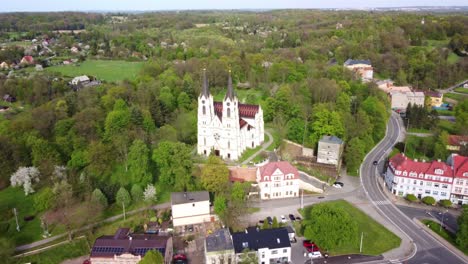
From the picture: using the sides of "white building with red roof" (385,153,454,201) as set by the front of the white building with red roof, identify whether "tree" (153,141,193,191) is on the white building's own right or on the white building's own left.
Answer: on the white building's own right
